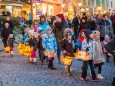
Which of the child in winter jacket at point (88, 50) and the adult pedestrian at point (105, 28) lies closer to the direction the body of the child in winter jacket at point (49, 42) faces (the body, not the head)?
the child in winter jacket

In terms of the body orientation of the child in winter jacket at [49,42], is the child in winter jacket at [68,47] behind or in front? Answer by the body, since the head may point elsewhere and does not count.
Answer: in front

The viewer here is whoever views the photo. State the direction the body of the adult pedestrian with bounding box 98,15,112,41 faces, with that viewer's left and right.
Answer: facing the viewer

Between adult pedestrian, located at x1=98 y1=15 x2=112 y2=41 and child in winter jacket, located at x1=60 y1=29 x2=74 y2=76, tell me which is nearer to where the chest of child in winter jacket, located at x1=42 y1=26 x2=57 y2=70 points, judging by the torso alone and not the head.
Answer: the child in winter jacket

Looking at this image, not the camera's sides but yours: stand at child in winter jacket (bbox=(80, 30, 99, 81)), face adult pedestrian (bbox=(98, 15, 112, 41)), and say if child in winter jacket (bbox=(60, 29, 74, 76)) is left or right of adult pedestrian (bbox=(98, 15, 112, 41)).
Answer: left

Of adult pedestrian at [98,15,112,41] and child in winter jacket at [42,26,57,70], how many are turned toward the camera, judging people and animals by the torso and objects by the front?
2

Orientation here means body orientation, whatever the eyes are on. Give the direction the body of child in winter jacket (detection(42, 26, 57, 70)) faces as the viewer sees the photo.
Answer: toward the camera

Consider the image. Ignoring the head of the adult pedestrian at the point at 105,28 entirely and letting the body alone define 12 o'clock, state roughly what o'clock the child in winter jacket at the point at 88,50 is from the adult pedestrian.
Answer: The child in winter jacket is roughly at 12 o'clock from the adult pedestrian.

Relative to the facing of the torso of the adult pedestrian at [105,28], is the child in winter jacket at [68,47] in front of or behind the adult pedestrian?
in front

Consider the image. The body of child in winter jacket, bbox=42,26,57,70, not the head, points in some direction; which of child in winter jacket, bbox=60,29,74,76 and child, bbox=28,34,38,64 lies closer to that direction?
the child in winter jacket

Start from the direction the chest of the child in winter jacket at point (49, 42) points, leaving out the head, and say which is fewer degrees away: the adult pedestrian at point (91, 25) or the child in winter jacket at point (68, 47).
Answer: the child in winter jacket

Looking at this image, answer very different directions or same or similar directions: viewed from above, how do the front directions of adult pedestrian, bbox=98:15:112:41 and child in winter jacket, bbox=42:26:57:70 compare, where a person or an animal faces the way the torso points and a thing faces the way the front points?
same or similar directions
